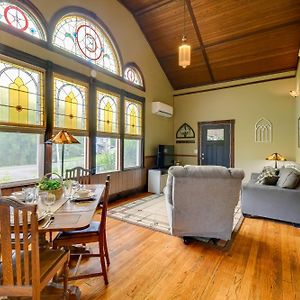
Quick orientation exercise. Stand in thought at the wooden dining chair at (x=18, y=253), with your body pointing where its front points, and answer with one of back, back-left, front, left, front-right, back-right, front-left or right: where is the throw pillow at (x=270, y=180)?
front-right

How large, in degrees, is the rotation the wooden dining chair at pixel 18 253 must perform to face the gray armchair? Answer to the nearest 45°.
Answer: approximately 45° to its right

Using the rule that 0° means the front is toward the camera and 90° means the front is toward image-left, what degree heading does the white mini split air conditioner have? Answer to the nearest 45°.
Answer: approximately 315°

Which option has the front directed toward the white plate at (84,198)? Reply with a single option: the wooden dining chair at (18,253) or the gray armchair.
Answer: the wooden dining chair

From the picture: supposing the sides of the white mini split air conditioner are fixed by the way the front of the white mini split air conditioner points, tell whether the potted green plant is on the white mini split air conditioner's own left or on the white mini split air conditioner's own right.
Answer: on the white mini split air conditioner's own right

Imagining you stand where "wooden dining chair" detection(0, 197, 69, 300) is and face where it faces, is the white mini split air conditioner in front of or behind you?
in front

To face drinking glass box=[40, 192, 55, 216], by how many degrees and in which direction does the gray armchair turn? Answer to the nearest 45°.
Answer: approximately 135° to its left

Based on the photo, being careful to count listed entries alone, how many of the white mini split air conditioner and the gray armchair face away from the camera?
1

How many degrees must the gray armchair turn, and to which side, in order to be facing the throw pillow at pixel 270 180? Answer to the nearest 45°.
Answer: approximately 45° to its right

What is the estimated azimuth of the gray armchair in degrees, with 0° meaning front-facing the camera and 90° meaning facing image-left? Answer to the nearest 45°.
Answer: approximately 180°

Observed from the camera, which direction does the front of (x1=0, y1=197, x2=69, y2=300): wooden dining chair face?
facing away from the viewer and to the right of the viewer

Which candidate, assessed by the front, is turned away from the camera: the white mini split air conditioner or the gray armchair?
the gray armchair
